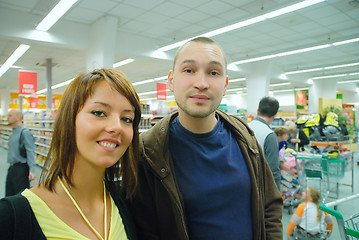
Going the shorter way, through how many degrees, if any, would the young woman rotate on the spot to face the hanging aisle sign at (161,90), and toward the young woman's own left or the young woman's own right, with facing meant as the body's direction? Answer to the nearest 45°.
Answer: approximately 135° to the young woman's own left

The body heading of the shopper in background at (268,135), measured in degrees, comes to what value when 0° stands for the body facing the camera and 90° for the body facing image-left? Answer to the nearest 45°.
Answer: approximately 225°

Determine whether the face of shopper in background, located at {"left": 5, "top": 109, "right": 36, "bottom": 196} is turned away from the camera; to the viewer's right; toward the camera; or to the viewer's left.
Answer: to the viewer's left

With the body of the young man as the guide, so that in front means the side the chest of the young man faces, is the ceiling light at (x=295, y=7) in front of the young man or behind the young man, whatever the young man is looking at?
behind

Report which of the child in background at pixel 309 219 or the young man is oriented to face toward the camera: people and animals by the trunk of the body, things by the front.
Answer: the young man

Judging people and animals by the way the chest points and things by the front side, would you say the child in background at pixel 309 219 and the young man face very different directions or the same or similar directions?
very different directions

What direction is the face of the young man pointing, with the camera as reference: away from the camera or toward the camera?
toward the camera

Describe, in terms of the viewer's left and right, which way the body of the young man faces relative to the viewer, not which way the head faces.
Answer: facing the viewer

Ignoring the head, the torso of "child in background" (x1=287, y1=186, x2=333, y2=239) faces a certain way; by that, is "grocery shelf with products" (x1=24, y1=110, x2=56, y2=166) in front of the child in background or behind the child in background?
in front

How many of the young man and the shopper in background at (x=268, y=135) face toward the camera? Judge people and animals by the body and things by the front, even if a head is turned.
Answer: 1

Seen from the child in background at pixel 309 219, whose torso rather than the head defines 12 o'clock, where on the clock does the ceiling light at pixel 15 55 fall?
The ceiling light is roughly at 11 o'clock from the child in background.

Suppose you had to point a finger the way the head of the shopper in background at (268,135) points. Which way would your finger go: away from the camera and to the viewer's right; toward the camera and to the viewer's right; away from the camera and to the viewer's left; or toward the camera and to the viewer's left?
away from the camera and to the viewer's right

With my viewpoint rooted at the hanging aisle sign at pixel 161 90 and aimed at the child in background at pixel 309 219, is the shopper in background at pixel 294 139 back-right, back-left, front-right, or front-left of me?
front-left
